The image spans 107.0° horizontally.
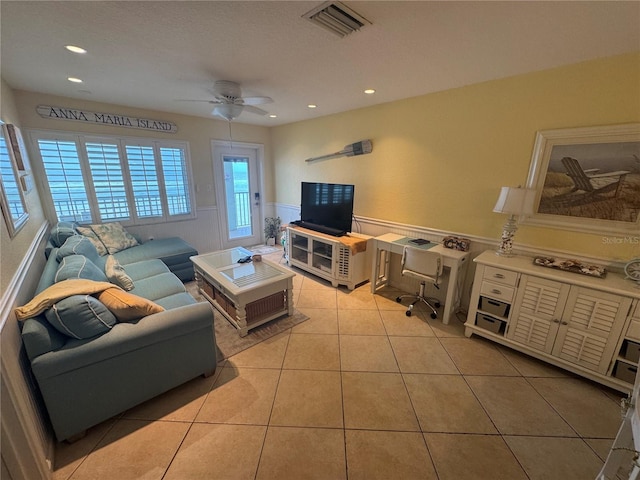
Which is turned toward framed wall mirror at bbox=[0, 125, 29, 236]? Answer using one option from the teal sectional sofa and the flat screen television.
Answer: the flat screen television

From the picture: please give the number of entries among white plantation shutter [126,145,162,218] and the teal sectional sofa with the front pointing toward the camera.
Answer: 1

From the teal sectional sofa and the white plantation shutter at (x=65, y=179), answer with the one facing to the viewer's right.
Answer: the teal sectional sofa

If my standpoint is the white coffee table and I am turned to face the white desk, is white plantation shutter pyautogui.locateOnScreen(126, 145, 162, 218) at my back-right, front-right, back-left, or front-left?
back-left

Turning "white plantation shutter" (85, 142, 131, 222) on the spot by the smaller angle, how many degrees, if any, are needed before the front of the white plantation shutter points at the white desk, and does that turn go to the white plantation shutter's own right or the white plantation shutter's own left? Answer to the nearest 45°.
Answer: approximately 45° to the white plantation shutter's own left

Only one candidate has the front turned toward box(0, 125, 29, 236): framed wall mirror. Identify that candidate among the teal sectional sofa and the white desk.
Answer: the white desk

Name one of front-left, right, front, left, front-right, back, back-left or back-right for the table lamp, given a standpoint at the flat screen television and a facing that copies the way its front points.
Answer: left

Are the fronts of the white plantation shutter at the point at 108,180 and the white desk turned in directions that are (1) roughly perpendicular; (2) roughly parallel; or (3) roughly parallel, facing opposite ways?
roughly perpendicular

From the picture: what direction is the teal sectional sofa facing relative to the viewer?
to the viewer's right

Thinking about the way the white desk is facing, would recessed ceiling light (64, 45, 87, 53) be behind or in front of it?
in front

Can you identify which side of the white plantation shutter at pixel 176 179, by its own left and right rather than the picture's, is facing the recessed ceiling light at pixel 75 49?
front
